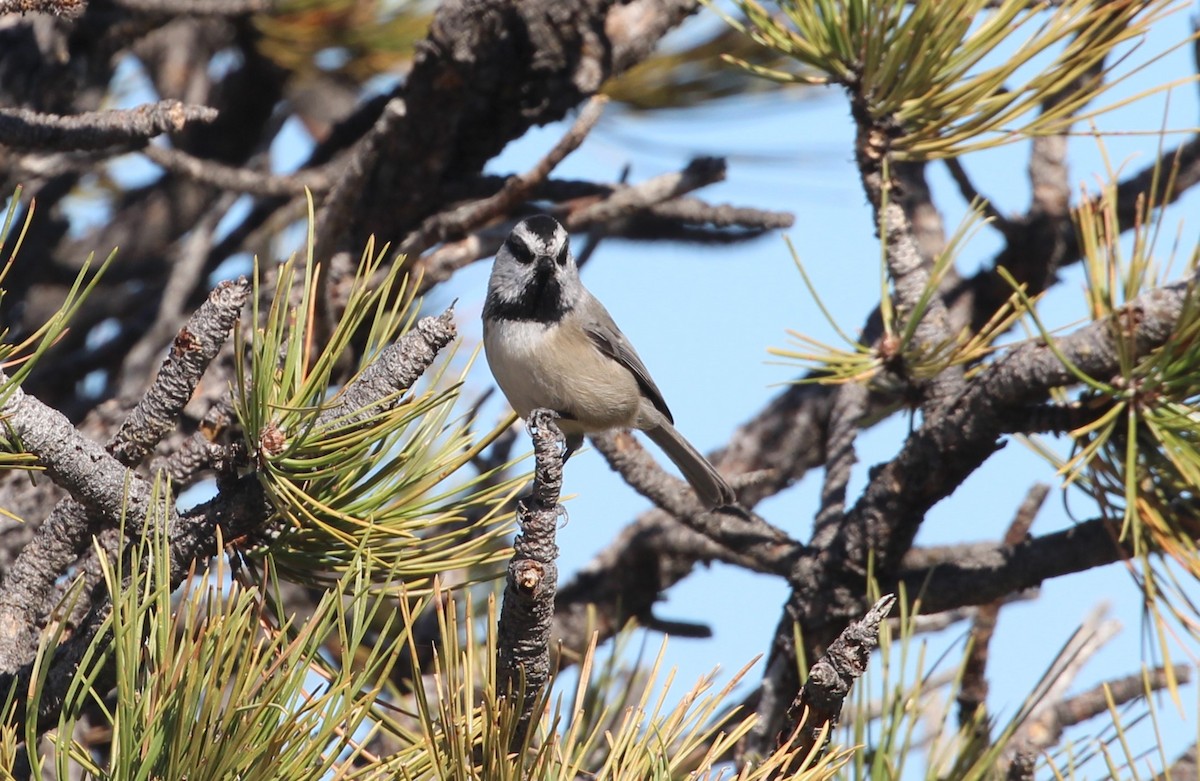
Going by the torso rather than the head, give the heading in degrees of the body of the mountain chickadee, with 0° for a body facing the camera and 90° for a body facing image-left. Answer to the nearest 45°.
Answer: approximately 45°
